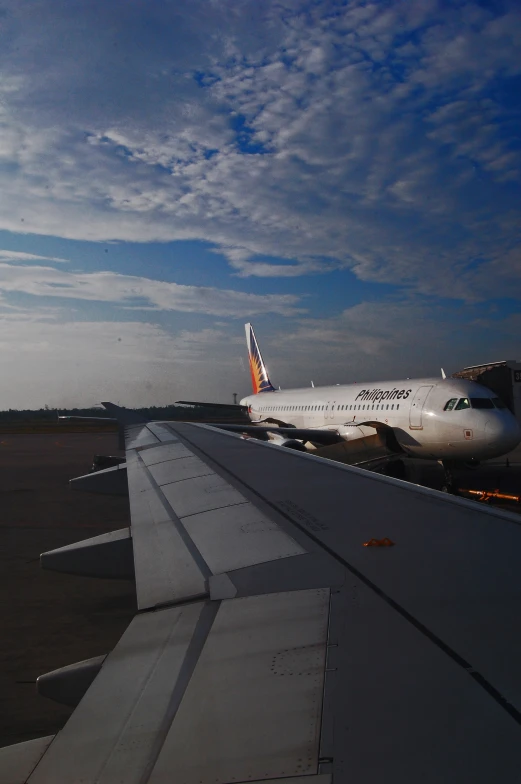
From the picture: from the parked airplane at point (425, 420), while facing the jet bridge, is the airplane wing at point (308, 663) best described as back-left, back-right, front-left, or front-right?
back-right

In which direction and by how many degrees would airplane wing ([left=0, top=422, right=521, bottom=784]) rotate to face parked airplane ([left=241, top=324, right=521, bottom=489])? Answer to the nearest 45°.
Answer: approximately 90° to its left

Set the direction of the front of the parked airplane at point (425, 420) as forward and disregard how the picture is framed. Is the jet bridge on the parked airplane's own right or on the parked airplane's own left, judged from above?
on the parked airplane's own left

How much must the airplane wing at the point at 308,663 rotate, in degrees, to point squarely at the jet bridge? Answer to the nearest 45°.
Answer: approximately 45° to its left

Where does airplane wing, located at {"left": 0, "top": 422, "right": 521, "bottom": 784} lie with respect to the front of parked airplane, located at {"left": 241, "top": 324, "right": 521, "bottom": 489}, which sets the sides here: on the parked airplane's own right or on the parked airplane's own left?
on the parked airplane's own right

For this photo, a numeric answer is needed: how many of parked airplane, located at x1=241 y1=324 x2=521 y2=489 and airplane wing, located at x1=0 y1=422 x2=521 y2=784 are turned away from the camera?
0

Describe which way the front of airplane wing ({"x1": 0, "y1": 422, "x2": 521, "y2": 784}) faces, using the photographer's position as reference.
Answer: facing to the right of the viewer
